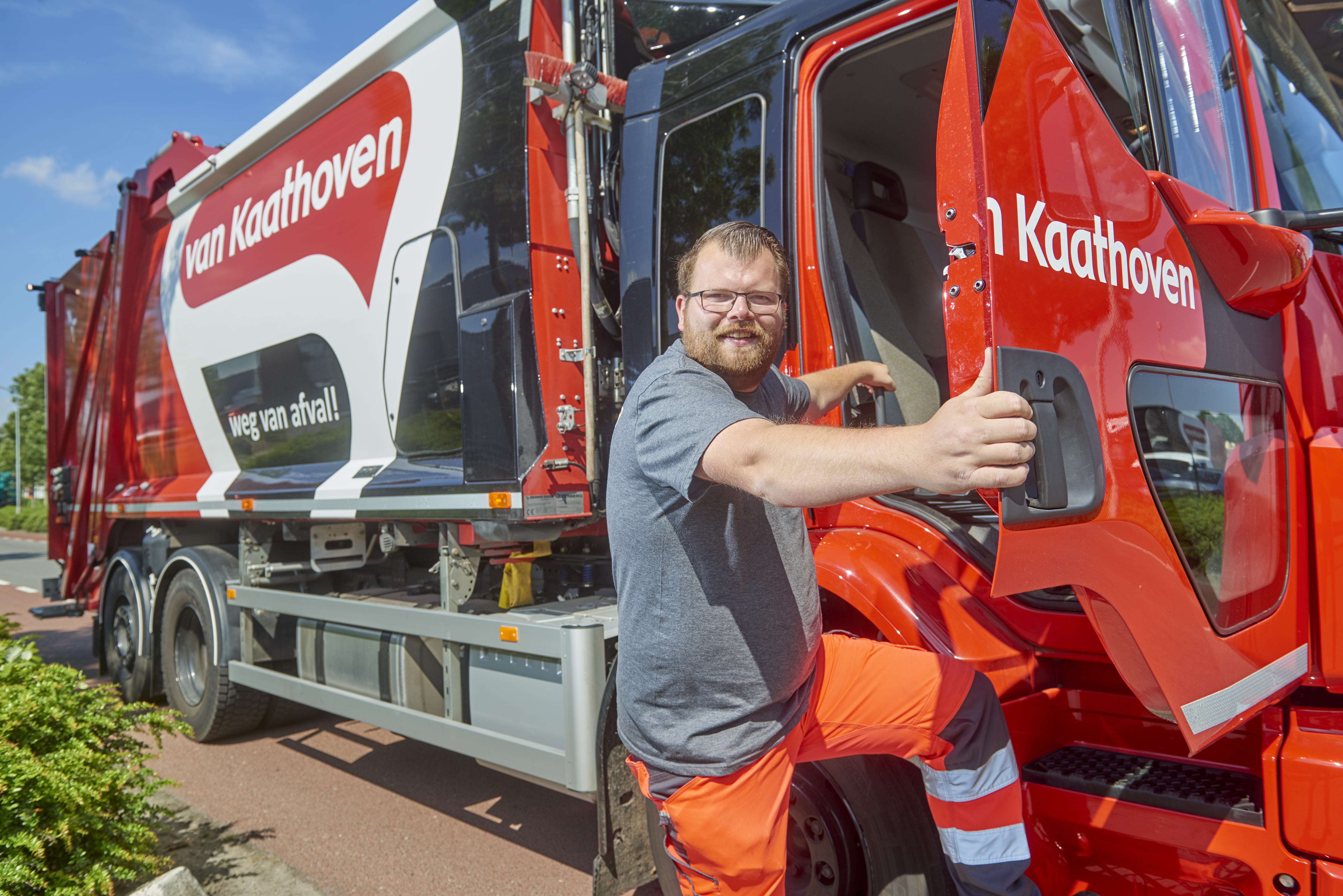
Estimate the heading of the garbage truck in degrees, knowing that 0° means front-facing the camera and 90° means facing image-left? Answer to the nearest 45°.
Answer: approximately 315°

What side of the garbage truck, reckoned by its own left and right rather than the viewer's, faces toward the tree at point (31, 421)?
back

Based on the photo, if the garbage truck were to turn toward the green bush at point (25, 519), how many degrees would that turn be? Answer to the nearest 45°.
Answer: approximately 180°

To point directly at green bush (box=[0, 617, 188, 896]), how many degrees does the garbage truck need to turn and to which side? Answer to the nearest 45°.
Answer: approximately 135° to its right
